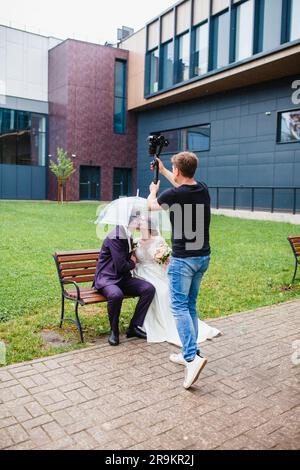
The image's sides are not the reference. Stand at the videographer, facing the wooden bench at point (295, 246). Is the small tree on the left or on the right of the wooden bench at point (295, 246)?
left

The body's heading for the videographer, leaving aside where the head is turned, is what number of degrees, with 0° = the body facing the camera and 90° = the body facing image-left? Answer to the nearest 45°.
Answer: approximately 135°

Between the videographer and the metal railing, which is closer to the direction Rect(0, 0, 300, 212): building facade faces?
the videographer

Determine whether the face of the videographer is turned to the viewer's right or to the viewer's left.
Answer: to the viewer's left

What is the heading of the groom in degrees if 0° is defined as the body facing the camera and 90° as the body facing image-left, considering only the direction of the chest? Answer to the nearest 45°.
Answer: approximately 315°

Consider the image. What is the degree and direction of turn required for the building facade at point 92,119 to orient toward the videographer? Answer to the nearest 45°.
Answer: approximately 45° to its right

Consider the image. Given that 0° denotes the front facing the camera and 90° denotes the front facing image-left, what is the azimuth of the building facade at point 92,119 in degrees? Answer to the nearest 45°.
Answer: approximately 315°

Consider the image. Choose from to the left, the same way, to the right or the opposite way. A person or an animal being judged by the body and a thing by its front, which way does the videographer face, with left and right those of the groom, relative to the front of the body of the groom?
the opposite way

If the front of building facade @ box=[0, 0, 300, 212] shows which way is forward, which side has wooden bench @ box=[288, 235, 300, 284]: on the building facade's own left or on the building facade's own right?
on the building facade's own left

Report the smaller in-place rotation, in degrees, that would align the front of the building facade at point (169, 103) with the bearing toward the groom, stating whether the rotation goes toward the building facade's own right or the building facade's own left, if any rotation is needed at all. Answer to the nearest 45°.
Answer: approximately 45° to the building facade's own left
